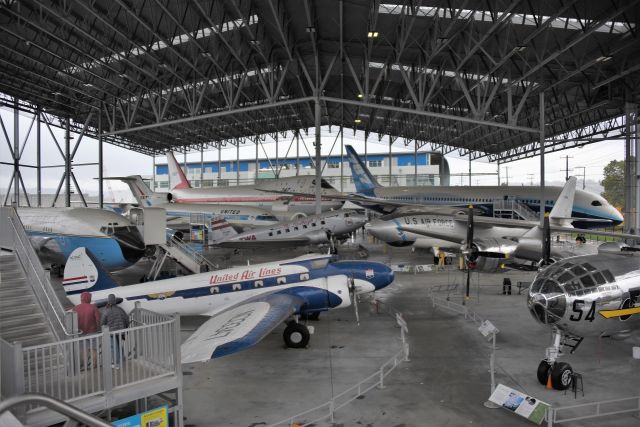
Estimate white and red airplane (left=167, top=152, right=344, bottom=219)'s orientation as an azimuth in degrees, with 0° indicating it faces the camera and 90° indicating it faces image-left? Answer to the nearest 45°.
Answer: approximately 270°

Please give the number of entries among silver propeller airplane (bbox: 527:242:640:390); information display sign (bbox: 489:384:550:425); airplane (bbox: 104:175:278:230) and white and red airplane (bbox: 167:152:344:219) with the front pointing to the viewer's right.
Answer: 2

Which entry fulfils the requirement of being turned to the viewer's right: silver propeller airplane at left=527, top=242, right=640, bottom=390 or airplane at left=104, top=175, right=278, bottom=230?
the airplane

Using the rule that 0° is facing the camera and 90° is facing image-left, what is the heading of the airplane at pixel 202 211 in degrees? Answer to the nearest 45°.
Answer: approximately 270°

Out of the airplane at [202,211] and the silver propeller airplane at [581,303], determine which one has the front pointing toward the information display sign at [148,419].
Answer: the silver propeller airplane

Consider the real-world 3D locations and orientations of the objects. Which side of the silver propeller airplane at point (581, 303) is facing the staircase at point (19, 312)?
front

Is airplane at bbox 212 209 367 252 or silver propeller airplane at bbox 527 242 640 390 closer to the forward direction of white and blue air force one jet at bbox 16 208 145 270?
the silver propeller airplane

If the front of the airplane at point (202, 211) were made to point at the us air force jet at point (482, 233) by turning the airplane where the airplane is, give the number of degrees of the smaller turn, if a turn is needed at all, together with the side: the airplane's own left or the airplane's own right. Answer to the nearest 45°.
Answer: approximately 45° to the airplane's own right

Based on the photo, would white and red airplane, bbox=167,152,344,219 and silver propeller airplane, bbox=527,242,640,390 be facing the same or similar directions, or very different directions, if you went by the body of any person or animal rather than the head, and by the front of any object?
very different directions

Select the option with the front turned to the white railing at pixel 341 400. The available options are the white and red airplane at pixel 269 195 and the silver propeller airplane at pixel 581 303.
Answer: the silver propeller airplane

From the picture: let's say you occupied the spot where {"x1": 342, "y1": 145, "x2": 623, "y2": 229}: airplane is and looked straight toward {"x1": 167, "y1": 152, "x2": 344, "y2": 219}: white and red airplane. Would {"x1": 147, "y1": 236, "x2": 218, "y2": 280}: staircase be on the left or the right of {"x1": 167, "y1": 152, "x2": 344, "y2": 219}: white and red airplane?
left

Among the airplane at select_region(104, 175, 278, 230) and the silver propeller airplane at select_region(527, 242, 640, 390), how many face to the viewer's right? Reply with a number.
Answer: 1

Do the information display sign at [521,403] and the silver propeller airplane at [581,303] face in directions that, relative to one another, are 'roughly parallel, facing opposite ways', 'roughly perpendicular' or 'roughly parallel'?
roughly parallel

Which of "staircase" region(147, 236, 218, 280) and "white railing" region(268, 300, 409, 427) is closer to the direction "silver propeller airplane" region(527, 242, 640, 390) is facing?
the white railing
